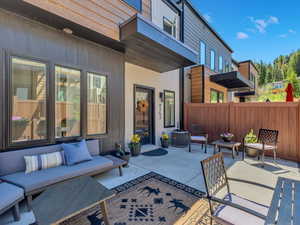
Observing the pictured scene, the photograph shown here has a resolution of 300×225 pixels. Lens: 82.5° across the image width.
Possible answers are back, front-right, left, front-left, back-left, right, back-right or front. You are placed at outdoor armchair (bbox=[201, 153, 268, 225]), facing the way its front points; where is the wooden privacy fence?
back-left

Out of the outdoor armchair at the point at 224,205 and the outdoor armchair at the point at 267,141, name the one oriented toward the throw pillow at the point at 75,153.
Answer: the outdoor armchair at the point at 267,141

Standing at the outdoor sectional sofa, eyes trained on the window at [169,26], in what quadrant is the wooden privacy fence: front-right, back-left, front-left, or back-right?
front-right

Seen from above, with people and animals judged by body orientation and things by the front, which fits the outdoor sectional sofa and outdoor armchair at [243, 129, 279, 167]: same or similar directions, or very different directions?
very different directions

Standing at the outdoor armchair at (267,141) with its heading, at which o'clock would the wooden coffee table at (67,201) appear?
The wooden coffee table is roughly at 11 o'clock from the outdoor armchair.

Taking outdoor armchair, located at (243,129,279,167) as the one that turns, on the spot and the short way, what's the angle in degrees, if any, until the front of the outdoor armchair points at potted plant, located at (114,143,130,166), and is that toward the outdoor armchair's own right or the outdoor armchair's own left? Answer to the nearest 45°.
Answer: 0° — it already faces it

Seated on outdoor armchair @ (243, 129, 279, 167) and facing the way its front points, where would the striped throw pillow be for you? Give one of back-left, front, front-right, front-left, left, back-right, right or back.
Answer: front

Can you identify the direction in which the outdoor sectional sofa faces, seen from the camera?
facing the viewer and to the right of the viewer

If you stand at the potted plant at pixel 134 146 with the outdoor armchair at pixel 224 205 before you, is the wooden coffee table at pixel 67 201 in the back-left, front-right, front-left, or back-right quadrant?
front-right

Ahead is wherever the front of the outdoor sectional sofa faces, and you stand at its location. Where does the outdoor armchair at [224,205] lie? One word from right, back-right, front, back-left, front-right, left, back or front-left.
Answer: front

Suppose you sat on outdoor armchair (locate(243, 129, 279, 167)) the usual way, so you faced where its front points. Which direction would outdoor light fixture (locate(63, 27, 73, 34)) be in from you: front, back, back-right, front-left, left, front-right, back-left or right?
front

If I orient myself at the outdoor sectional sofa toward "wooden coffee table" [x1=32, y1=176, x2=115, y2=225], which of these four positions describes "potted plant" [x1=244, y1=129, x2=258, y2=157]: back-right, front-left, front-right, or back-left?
front-left

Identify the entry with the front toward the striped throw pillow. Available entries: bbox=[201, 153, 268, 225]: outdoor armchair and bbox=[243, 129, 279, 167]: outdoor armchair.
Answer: bbox=[243, 129, 279, 167]: outdoor armchair

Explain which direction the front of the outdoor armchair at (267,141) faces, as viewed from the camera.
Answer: facing the viewer and to the left of the viewer

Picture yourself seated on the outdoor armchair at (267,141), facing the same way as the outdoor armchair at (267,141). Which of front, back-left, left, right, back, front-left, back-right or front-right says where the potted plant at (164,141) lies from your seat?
front-right
